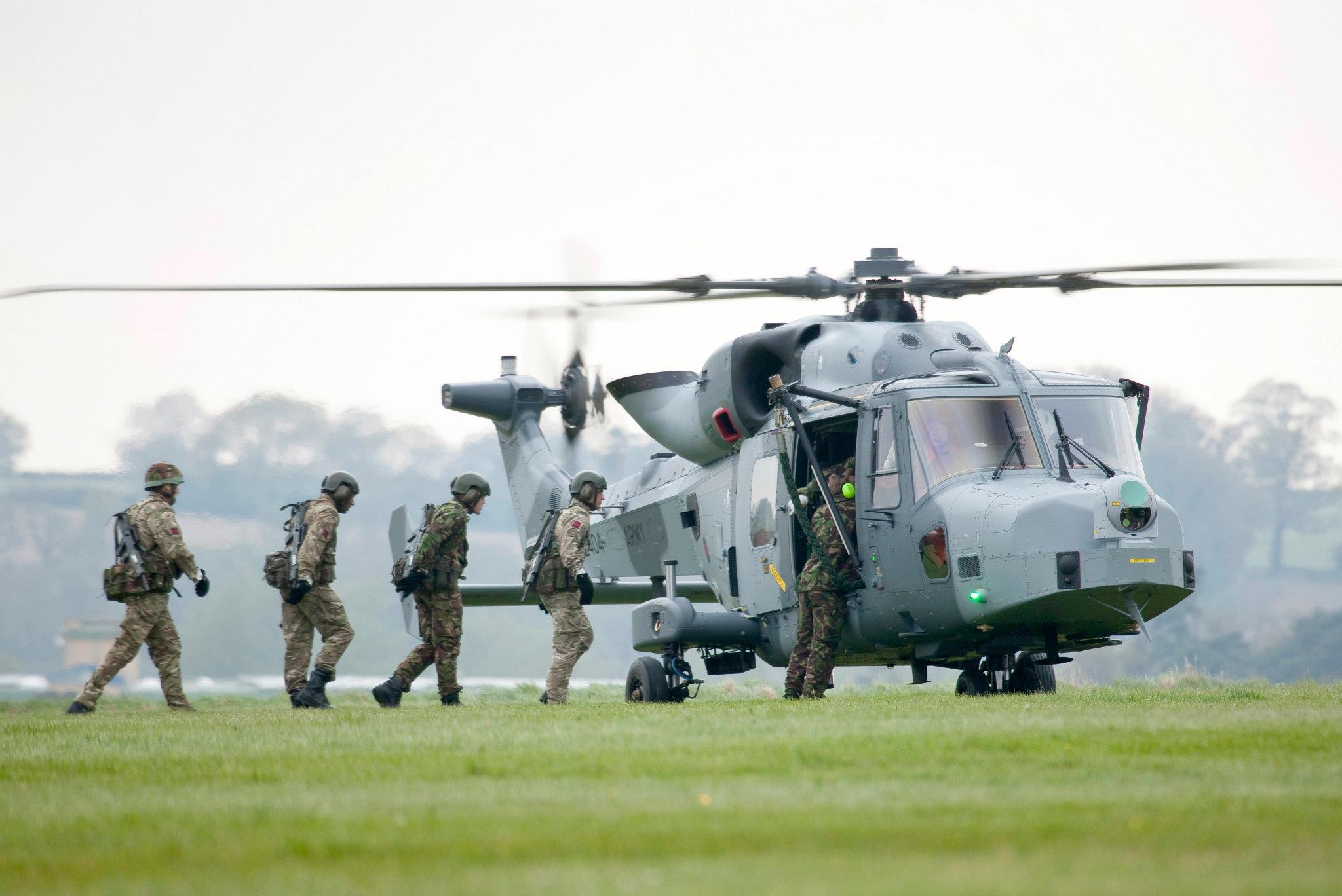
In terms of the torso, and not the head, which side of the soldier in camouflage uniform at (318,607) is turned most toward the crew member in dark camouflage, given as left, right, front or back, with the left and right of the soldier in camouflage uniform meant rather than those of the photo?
front

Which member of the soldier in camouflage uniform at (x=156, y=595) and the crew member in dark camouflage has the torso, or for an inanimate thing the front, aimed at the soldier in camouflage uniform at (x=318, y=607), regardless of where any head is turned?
the soldier in camouflage uniform at (x=156, y=595)

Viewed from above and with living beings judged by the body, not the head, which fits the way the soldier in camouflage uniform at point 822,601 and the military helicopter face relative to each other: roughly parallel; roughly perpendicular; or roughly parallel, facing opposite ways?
roughly perpendicular

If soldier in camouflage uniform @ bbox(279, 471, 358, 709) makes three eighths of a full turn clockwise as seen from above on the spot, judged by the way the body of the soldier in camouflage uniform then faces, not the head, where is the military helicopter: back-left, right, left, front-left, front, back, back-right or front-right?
left

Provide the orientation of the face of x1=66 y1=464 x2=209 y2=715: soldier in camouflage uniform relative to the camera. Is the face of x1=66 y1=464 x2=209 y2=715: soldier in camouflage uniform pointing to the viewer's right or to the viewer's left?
to the viewer's right

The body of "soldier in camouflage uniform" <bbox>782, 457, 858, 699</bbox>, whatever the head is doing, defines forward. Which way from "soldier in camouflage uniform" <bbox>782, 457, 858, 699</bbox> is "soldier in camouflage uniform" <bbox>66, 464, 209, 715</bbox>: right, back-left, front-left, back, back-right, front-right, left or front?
back-left

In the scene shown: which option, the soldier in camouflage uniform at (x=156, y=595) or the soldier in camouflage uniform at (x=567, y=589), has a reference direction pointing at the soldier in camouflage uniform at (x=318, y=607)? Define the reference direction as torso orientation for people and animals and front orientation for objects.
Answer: the soldier in camouflage uniform at (x=156, y=595)

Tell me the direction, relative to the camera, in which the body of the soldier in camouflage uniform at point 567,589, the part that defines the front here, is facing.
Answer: to the viewer's right

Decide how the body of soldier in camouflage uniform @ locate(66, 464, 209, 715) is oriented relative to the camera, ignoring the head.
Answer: to the viewer's right

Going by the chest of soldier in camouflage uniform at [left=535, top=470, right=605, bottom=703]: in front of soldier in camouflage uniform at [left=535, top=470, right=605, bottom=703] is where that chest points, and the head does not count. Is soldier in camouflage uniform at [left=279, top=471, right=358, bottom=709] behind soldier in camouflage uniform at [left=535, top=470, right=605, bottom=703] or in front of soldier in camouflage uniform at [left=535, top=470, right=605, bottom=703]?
behind

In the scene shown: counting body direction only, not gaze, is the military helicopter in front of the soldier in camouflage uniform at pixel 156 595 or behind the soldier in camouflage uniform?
in front

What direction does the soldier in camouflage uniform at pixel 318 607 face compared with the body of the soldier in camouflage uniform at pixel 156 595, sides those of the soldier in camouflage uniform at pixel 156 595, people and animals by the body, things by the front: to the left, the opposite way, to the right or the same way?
the same way

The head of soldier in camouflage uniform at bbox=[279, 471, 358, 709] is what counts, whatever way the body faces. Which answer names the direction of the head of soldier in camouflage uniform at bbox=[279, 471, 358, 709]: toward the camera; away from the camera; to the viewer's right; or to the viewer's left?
to the viewer's right

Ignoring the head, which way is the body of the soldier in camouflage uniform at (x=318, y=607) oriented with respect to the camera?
to the viewer's right

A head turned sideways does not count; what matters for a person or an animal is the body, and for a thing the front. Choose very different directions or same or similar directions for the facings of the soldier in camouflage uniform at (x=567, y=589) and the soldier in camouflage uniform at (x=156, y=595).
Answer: same or similar directions
